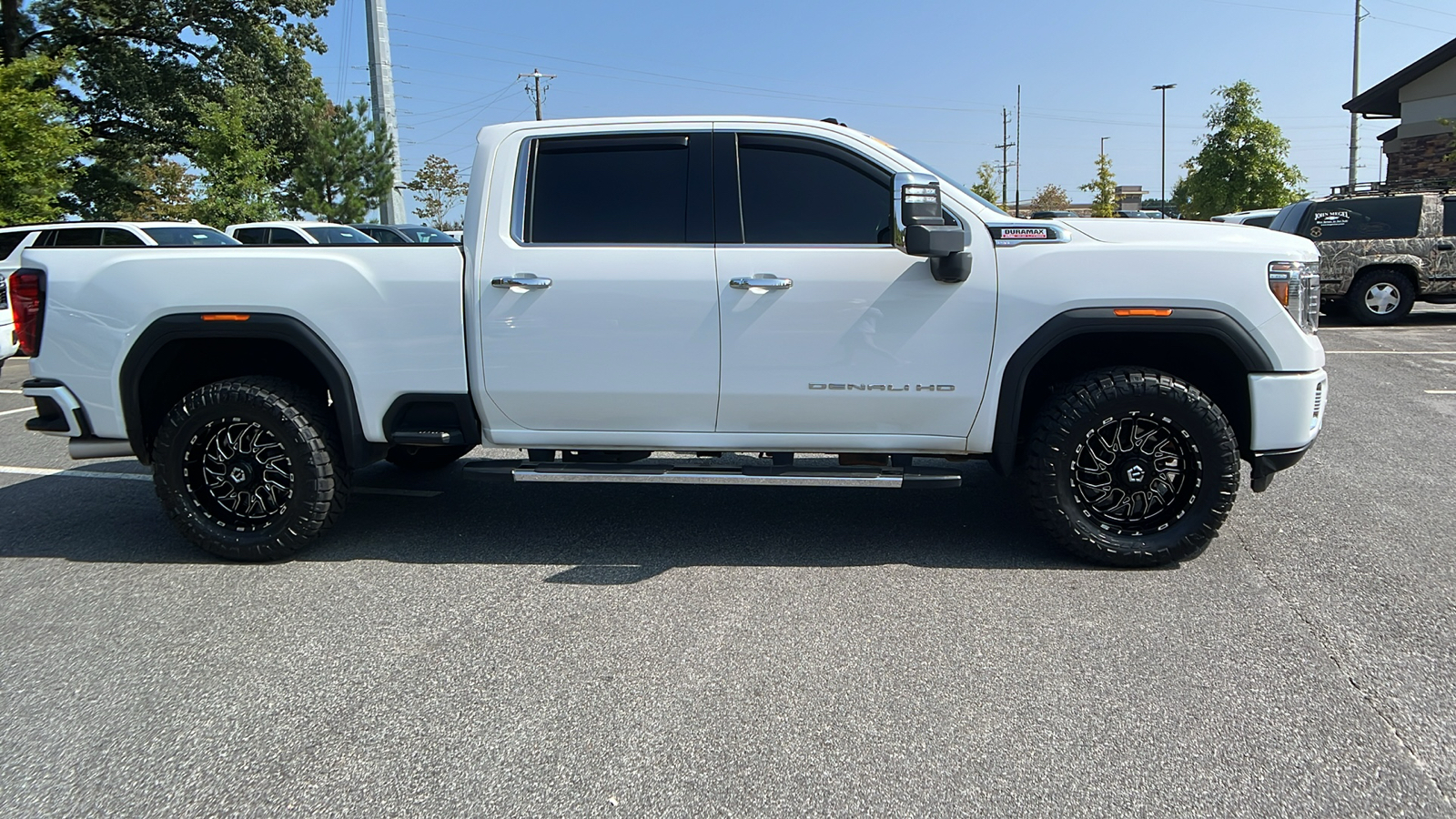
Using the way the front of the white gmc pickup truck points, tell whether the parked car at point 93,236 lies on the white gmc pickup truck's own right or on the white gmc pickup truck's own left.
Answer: on the white gmc pickup truck's own left

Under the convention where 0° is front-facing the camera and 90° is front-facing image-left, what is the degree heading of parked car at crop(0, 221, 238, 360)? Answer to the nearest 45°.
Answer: approximately 315°

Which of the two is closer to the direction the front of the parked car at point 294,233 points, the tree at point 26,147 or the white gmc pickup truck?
the white gmc pickup truck

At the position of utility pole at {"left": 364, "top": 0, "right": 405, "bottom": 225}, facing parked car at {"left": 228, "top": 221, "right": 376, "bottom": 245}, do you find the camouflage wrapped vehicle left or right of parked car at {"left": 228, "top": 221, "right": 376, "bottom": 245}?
left

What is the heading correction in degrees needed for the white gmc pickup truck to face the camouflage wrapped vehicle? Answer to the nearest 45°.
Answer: approximately 45° to its left

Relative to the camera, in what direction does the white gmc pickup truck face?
facing to the right of the viewer

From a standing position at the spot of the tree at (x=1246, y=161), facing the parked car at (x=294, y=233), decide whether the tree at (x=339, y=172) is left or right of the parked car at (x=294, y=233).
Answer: right

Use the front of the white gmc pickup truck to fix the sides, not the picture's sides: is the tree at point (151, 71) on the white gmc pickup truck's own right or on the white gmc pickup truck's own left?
on the white gmc pickup truck's own left

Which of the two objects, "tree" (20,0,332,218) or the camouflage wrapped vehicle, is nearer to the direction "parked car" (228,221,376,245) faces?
the camouflage wrapped vehicle

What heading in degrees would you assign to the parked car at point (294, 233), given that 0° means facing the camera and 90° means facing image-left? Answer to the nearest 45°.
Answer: approximately 315°
